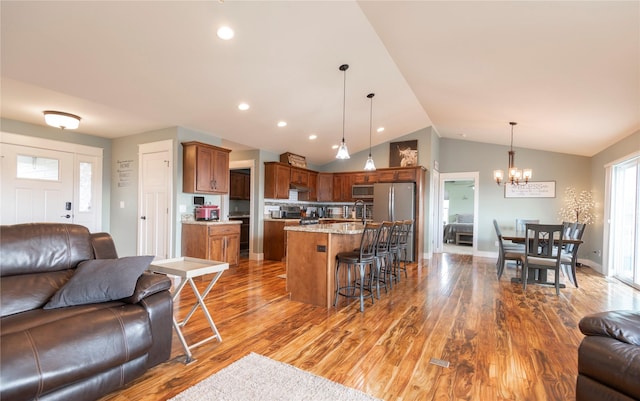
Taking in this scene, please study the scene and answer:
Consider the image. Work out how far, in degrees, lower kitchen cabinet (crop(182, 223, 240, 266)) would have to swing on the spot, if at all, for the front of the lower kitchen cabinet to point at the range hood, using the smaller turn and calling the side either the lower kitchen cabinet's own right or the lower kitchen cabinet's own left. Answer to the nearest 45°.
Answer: approximately 90° to the lower kitchen cabinet's own left

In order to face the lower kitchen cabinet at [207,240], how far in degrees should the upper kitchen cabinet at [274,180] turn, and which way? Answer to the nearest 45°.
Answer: approximately 90° to its right

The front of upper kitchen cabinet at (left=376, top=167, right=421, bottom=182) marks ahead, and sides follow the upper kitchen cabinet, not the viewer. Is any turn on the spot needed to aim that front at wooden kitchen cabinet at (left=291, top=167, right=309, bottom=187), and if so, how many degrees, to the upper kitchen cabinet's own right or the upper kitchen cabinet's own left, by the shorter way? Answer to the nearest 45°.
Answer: approximately 90° to the upper kitchen cabinet's own right

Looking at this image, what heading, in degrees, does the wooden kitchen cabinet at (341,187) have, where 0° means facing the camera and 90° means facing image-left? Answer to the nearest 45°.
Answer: approximately 0°

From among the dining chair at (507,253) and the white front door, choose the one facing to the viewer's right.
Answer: the dining chair

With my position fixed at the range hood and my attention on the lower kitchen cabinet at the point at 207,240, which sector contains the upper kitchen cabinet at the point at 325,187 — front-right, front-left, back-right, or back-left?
back-left

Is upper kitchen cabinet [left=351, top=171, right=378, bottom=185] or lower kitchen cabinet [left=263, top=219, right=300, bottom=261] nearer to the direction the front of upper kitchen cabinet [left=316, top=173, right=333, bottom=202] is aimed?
the lower kitchen cabinet

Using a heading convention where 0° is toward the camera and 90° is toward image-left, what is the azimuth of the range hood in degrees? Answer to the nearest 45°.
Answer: approximately 315°

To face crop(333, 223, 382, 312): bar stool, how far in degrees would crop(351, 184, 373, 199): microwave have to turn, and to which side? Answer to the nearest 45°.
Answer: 0° — it already faces it
